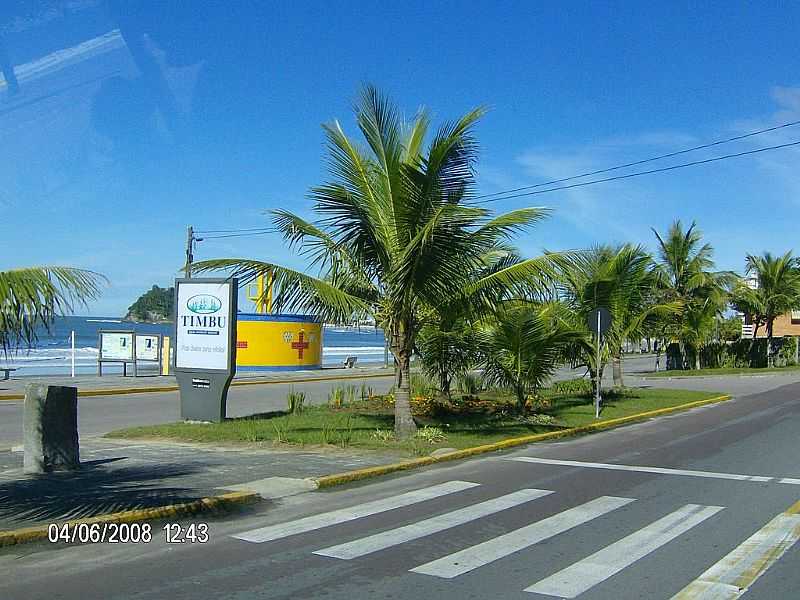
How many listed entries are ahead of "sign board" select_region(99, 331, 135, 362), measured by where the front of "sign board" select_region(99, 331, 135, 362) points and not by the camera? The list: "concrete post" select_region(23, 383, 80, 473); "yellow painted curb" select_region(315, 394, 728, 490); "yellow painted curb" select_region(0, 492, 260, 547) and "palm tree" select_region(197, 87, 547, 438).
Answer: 4

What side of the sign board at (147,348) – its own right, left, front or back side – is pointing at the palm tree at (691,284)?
left

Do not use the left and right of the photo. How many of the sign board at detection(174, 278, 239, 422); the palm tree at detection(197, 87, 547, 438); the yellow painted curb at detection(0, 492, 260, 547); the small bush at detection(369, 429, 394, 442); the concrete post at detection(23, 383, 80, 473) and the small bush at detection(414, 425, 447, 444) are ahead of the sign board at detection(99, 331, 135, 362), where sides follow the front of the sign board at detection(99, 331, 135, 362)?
6

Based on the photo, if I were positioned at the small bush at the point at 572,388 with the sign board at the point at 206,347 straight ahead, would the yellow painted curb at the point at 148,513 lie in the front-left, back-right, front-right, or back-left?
front-left

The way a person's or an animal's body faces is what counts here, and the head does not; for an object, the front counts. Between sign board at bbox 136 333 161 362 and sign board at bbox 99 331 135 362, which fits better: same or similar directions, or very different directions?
same or similar directions

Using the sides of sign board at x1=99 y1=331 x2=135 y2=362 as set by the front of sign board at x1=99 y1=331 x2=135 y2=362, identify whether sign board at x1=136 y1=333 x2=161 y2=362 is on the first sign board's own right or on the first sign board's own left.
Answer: on the first sign board's own left

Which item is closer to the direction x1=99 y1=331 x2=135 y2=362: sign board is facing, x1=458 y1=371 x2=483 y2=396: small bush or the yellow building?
the small bush

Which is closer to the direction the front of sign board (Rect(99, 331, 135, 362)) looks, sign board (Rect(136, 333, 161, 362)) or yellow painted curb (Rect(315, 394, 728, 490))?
the yellow painted curb

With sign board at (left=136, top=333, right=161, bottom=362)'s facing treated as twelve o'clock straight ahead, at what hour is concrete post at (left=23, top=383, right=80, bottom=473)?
The concrete post is roughly at 12 o'clock from the sign board.

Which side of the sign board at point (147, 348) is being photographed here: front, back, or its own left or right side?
front

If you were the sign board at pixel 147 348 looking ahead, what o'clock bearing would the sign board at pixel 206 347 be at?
the sign board at pixel 206 347 is roughly at 12 o'clock from the sign board at pixel 147 348.

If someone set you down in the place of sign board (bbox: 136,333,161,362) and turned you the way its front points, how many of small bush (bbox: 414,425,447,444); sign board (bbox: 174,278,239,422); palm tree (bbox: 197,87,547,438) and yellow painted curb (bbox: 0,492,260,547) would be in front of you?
4

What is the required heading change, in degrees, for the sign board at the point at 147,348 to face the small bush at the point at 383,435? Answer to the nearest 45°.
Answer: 0° — it already faces it

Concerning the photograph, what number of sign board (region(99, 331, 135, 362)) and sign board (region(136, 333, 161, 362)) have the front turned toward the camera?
2

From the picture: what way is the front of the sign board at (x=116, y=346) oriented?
toward the camera
